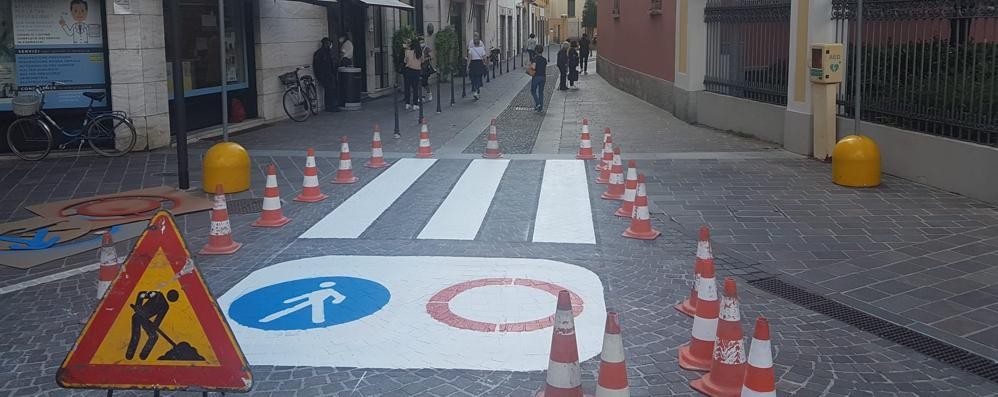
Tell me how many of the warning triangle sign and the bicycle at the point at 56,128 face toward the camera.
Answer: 1

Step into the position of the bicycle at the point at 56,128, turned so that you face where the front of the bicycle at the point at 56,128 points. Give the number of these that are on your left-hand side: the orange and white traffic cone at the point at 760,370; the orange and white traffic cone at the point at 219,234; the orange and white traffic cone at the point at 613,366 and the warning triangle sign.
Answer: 4

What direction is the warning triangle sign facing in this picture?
toward the camera

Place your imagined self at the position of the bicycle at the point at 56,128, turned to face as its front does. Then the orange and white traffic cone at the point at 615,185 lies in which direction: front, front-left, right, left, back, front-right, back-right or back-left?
back-left

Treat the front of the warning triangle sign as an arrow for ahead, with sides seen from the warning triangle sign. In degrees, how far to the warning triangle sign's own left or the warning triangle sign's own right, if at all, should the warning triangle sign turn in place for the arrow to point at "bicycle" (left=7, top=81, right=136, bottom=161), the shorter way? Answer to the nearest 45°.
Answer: approximately 180°

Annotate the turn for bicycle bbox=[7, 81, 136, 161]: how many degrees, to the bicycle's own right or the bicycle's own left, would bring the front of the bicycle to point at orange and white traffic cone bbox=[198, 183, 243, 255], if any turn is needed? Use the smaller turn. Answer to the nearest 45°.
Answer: approximately 90° to the bicycle's own left

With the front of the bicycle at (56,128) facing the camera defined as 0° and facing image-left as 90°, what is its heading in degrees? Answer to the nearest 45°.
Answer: approximately 90°

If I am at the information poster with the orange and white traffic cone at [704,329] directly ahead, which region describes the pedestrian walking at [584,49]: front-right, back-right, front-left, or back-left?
back-left

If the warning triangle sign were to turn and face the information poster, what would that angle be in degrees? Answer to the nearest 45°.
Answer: approximately 180°

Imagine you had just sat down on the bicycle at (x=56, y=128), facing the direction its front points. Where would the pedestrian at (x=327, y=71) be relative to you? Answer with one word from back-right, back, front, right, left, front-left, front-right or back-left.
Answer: back-right

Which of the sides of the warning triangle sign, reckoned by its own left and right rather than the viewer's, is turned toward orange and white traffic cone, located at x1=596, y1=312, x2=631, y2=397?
left

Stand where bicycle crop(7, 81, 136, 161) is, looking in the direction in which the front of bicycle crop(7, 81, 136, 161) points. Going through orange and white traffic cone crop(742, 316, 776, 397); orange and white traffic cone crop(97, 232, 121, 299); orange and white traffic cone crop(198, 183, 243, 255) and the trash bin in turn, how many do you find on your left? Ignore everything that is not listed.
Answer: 3

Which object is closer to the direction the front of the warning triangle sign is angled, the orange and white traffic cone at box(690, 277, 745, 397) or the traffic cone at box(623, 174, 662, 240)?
the orange and white traffic cone

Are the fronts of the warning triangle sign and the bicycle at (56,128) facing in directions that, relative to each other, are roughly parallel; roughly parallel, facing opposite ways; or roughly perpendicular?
roughly perpendicular
